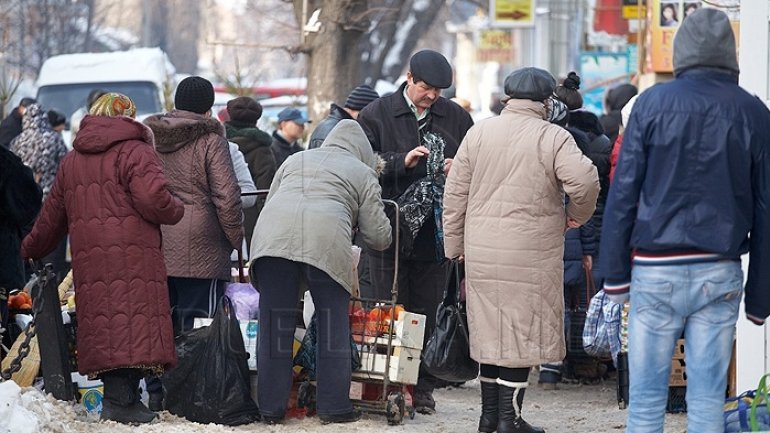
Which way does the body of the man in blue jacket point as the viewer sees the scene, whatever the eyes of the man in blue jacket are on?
away from the camera

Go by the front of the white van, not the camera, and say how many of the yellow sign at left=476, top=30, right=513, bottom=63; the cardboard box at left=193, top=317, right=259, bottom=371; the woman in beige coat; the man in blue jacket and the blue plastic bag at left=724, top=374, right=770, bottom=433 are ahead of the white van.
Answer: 4

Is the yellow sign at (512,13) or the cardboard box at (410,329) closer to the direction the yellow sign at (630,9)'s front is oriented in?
the cardboard box

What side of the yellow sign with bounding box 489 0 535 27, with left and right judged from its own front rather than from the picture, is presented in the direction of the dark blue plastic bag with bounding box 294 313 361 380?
front

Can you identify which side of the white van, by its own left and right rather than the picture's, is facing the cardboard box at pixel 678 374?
front

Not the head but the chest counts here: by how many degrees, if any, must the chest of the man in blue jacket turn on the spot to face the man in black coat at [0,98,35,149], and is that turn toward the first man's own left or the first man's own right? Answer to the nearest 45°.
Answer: approximately 45° to the first man's own left

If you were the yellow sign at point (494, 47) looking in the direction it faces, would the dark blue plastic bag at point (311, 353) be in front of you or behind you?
in front

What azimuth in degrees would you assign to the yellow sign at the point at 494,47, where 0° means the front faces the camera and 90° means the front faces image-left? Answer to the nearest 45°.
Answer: approximately 0°

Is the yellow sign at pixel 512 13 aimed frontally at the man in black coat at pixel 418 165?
yes

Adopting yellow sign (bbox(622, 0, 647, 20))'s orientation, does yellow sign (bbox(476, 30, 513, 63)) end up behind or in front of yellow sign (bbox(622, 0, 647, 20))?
behind
